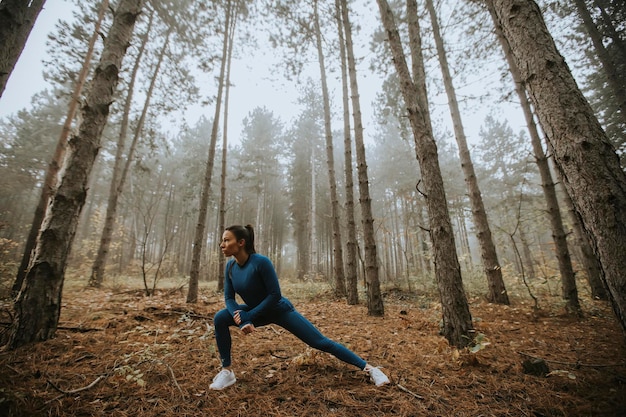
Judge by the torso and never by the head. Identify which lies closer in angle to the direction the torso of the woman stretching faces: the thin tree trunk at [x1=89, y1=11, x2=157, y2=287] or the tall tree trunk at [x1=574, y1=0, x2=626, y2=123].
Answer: the thin tree trunk

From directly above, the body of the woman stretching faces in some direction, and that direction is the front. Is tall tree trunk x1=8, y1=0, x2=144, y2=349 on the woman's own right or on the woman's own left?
on the woman's own right

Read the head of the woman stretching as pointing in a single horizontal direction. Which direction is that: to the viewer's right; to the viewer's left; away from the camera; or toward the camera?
to the viewer's left

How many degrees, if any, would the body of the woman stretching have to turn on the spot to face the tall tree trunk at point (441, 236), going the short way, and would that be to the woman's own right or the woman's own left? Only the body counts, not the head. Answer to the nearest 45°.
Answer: approximately 135° to the woman's own left

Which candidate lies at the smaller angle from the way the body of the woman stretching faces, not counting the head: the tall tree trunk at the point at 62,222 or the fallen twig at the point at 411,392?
the tall tree trunk

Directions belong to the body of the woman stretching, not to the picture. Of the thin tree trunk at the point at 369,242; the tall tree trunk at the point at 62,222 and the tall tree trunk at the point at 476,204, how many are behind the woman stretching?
2

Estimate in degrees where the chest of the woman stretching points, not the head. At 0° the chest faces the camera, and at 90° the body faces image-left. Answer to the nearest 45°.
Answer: approximately 45°

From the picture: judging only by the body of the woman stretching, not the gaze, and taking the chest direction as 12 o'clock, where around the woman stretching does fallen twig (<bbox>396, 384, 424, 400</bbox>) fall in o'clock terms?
The fallen twig is roughly at 8 o'clock from the woman stretching.

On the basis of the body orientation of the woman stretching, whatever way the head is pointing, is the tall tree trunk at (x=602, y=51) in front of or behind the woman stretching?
behind

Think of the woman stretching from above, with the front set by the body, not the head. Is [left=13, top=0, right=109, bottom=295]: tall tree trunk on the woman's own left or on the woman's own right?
on the woman's own right

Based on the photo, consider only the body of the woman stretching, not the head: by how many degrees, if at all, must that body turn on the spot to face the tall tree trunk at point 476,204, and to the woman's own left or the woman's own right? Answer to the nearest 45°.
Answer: approximately 180°

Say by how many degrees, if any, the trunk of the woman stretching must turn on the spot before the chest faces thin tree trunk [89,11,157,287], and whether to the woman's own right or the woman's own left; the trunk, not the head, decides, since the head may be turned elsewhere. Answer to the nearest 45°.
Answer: approximately 90° to the woman's own right
